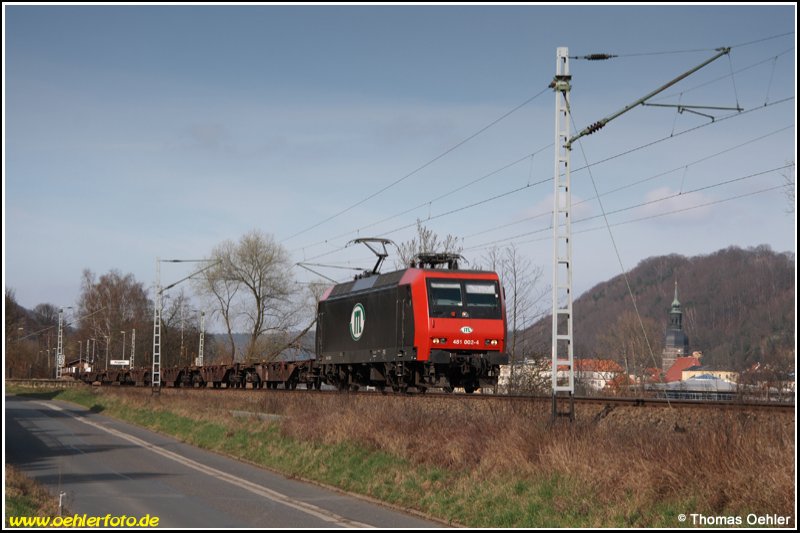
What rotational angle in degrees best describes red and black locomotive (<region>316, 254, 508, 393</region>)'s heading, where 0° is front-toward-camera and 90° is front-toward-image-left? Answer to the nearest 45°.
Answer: approximately 315°
